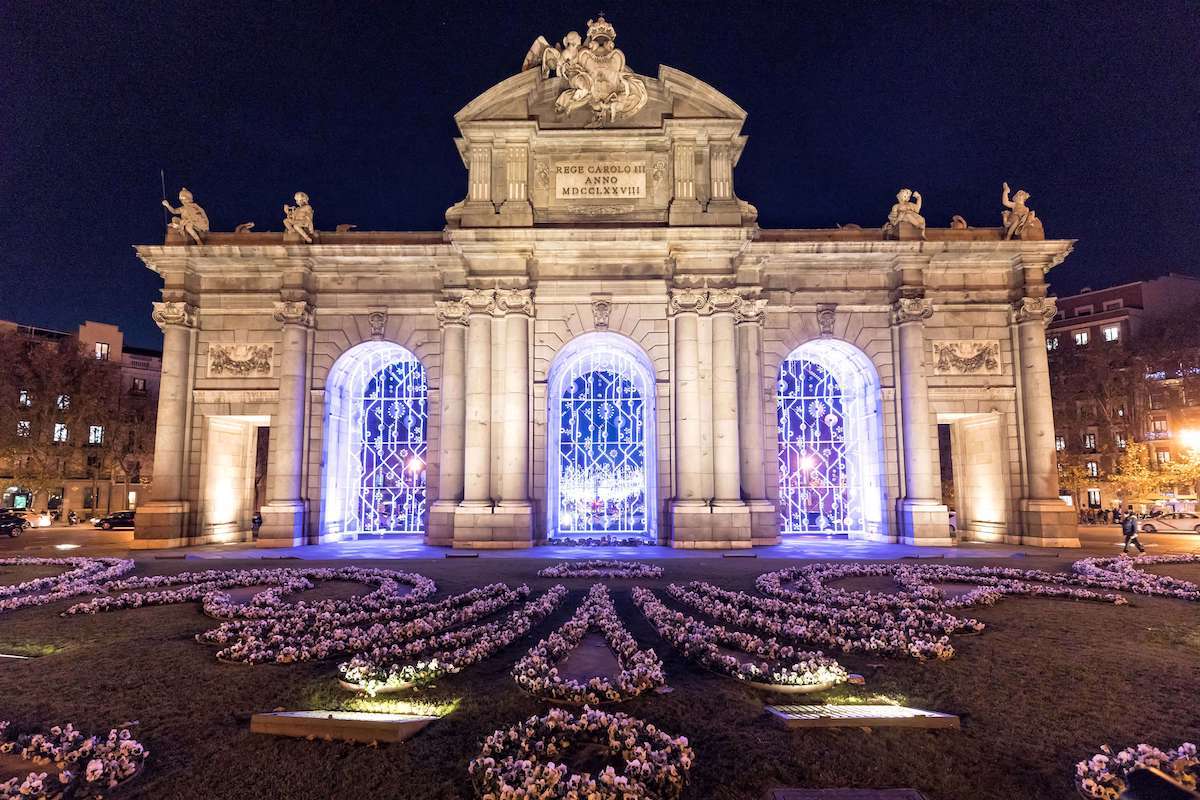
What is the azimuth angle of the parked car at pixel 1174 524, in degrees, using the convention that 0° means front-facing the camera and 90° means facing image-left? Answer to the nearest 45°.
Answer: approximately 90°

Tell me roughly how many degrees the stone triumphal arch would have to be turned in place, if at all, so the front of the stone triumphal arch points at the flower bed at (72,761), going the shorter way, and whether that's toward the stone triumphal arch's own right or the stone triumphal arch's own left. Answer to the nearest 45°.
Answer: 0° — it already faces it

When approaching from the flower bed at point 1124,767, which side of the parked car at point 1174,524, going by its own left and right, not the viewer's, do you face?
left

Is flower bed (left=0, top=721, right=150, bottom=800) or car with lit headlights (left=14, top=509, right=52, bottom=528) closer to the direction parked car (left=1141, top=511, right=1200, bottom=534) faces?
the car with lit headlights

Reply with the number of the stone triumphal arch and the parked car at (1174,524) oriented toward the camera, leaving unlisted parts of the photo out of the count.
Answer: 1

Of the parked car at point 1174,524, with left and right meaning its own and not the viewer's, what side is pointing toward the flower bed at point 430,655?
left

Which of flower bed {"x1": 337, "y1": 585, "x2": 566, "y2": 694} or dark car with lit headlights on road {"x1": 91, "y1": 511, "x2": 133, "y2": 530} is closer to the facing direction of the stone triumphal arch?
the flower bed

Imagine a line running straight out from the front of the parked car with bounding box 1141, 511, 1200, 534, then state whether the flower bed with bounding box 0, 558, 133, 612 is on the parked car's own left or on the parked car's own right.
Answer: on the parked car's own left

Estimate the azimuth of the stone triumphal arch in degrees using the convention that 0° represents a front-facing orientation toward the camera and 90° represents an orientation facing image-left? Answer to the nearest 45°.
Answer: approximately 0°

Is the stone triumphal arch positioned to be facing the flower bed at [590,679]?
yes

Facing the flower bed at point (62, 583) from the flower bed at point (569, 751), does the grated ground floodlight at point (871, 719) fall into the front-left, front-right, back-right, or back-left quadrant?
back-right

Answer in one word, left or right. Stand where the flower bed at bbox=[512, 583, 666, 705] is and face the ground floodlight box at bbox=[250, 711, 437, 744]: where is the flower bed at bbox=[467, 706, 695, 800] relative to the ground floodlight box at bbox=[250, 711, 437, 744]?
left
